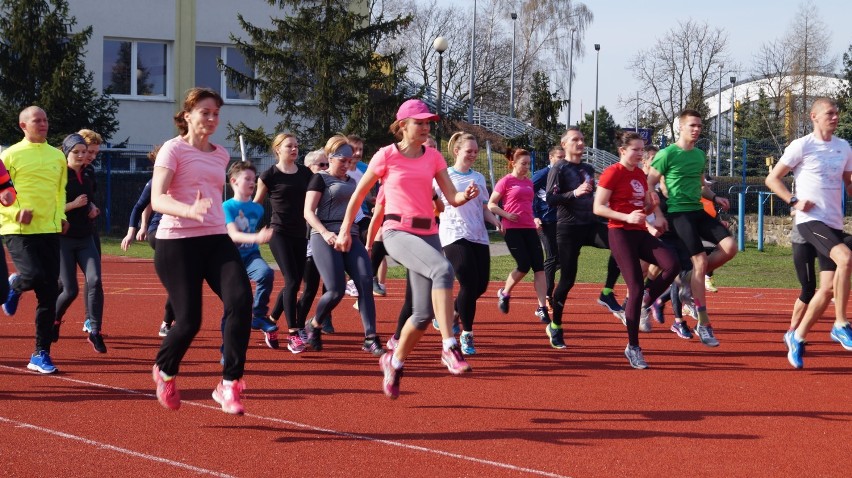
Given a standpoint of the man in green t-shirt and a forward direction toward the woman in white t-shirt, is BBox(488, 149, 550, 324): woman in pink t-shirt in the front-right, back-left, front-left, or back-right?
front-right

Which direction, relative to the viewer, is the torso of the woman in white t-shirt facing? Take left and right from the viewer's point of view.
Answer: facing the viewer and to the right of the viewer

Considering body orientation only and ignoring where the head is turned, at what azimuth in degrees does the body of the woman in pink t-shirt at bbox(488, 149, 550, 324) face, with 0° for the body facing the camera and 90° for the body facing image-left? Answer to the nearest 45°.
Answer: approximately 315°

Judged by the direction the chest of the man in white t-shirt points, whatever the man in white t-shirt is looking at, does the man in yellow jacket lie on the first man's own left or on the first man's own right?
on the first man's own right

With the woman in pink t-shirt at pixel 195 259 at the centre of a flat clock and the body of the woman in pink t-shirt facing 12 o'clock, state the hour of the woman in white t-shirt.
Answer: The woman in white t-shirt is roughly at 9 o'clock from the woman in pink t-shirt.

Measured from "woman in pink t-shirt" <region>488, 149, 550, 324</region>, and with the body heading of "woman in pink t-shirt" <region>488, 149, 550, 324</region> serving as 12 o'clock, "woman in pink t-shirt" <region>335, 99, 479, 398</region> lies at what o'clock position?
"woman in pink t-shirt" <region>335, 99, 479, 398</region> is roughly at 2 o'clock from "woman in pink t-shirt" <region>488, 149, 550, 324</region>.

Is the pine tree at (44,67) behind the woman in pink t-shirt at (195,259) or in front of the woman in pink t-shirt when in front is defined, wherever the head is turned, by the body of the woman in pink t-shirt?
behind

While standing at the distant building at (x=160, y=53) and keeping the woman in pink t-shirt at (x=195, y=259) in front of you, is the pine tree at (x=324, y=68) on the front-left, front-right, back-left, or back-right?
front-left

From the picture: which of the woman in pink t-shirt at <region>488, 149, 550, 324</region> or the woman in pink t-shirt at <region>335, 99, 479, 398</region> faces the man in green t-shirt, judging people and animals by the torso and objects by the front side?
the woman in pink t-shirt at <region>488, 149, 550, 324</region>

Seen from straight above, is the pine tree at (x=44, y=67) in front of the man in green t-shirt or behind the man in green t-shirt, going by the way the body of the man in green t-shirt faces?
behind

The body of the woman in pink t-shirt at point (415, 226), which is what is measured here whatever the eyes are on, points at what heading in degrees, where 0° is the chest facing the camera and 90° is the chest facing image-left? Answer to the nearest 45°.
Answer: approximately 315°

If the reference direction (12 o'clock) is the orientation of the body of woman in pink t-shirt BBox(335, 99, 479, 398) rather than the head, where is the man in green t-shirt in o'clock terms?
The man in green t-shirt is roughly at 9 o'clock from the woman in pink t-shirt.

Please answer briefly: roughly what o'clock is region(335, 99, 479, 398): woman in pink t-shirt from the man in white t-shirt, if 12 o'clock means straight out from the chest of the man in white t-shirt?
The woman in pink t-shirt is roughly at 3 o'clock from the man in white t-shirt.

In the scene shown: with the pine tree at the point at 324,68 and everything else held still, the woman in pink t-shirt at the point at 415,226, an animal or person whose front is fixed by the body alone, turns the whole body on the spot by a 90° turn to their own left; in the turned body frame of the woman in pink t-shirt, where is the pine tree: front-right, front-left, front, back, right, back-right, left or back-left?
front-left
